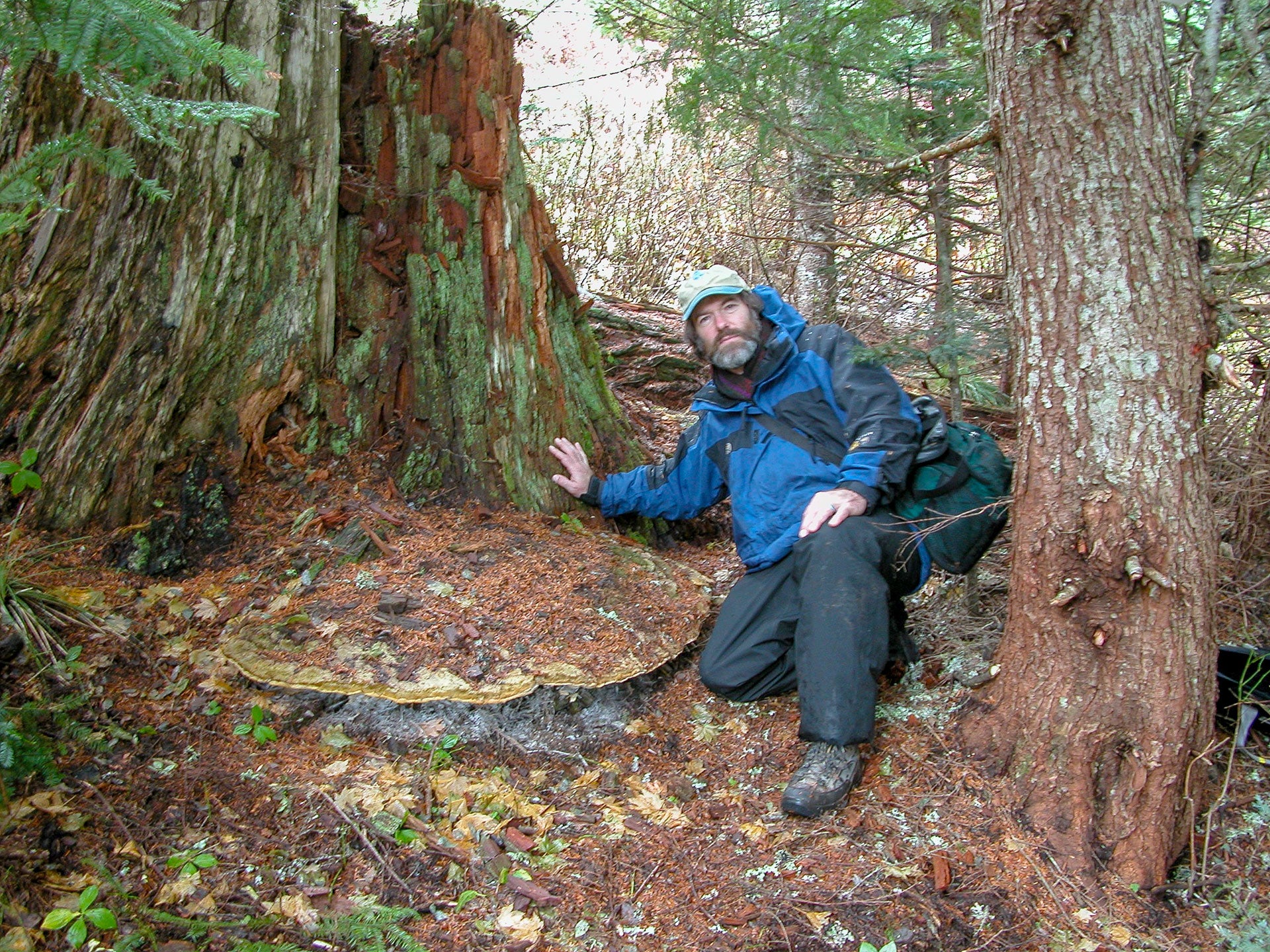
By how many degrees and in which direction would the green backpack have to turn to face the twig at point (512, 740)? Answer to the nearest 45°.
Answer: approximately 135° to its right

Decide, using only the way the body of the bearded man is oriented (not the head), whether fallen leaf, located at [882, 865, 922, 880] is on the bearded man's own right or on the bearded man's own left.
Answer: on the bearded man's own left

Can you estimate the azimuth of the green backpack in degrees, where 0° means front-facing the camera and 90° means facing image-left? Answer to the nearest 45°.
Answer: approximately 270°

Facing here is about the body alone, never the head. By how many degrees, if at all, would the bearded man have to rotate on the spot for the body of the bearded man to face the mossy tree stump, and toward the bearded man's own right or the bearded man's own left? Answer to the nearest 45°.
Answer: approximately 45° to the bearded man's own right

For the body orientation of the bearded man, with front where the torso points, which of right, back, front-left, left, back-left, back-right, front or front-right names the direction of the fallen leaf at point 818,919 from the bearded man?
front-left

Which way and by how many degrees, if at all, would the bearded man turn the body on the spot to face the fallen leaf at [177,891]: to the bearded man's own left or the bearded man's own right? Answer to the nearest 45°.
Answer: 0° — they already face it

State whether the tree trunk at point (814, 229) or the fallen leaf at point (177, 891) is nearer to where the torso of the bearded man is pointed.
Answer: the fallen leaf

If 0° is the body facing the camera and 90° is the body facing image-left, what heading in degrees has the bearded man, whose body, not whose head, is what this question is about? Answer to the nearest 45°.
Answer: approximately 45°

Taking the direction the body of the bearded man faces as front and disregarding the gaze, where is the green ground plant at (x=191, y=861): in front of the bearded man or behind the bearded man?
in front

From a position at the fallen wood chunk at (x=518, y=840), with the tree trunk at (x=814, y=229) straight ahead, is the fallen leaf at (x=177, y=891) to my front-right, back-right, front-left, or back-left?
back-left

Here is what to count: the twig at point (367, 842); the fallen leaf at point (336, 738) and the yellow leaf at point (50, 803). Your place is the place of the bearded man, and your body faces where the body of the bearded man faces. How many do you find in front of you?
3

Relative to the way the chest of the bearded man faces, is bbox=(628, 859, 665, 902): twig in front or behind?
in front
